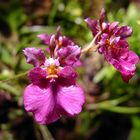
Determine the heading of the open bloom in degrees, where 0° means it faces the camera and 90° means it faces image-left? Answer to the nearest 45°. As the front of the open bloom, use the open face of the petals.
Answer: approximately 0°

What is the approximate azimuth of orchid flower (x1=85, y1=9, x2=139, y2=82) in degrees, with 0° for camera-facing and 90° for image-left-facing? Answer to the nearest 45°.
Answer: approximately 315°
